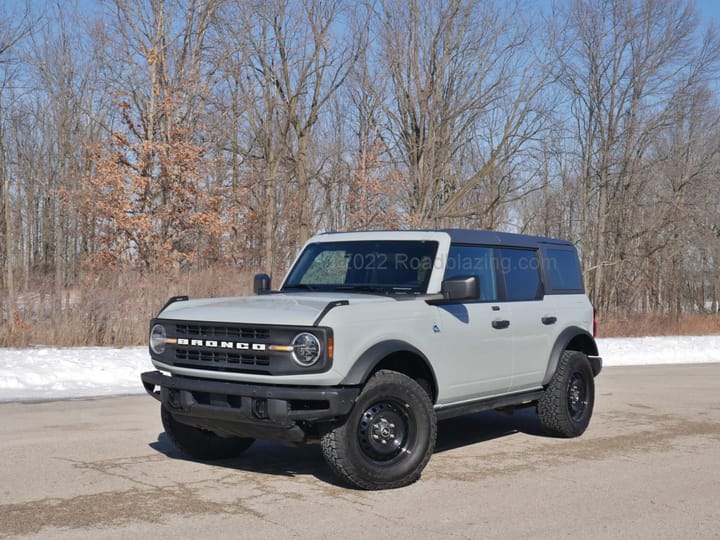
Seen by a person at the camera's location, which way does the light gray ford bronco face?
facing the viewer and to the left of the viewer
